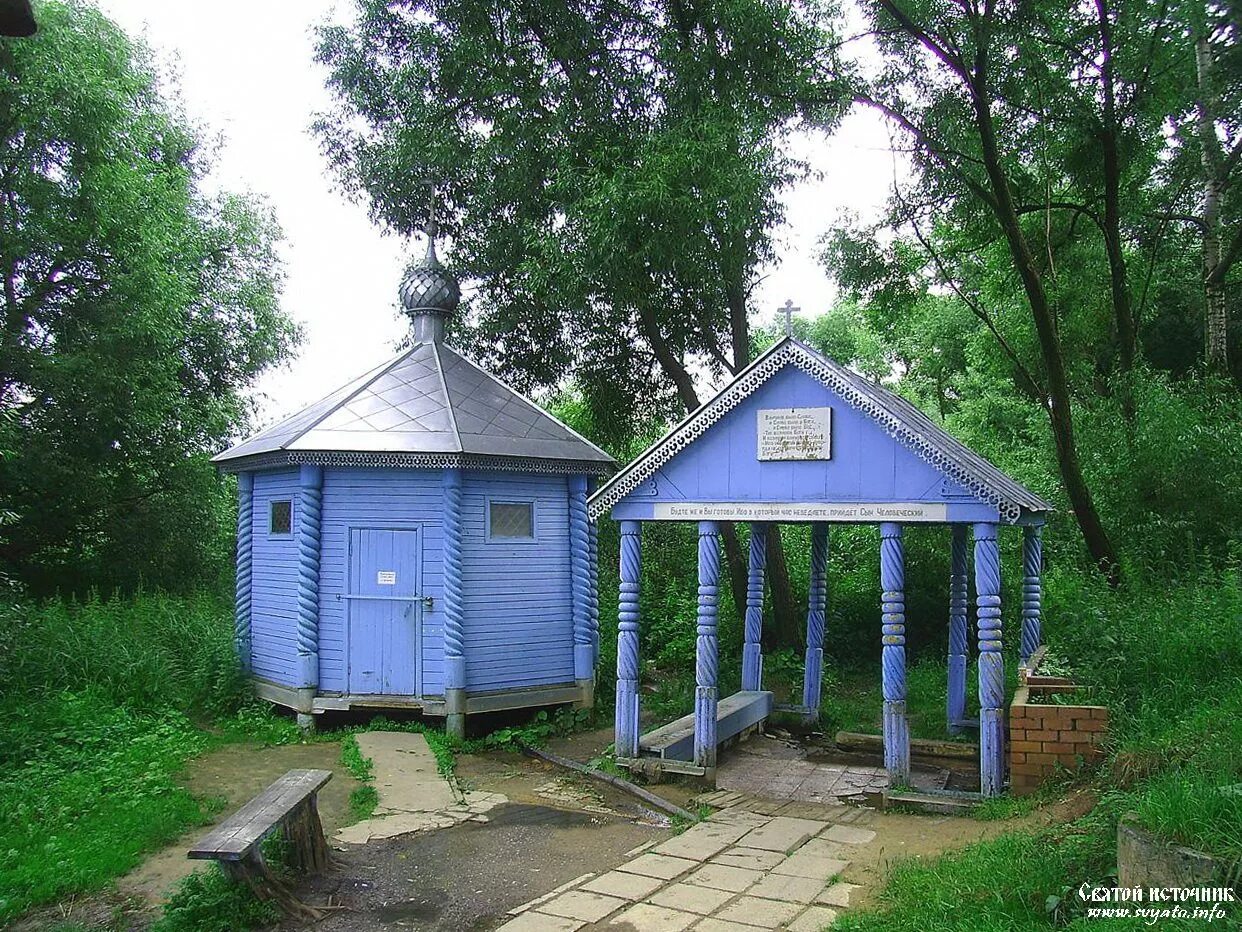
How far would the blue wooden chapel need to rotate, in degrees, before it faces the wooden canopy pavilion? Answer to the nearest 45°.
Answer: approximately 45° to its left

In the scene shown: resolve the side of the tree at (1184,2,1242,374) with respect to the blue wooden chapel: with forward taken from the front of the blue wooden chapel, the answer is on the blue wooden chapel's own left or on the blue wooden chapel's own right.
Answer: on the blue wooden chapel's own left

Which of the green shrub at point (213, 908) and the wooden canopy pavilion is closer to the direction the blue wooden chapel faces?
the green shrub

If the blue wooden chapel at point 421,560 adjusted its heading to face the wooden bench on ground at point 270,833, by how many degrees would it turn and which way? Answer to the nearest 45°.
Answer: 0° — it already faces it

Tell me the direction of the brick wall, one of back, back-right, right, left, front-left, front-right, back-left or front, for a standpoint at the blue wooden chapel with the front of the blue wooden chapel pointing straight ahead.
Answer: front-left

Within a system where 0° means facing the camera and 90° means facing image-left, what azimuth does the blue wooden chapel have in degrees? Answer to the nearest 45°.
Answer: approximately 0°

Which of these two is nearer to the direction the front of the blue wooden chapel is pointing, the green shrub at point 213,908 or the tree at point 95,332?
the green shrub

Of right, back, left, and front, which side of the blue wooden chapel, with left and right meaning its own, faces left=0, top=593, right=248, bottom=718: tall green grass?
right

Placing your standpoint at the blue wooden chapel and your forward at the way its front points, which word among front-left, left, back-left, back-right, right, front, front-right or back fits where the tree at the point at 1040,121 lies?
left

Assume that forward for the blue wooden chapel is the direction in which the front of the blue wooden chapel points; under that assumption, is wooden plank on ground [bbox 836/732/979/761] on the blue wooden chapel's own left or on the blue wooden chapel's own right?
on the blue wooden chapel's own left

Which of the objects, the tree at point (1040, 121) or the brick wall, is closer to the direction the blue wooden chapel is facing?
the brick wall

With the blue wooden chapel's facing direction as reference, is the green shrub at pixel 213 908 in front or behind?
in front

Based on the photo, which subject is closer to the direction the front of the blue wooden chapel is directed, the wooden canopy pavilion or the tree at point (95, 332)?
the wooden canopy pavilion

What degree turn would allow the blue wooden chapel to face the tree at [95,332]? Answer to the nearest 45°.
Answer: approximately 135° to its right

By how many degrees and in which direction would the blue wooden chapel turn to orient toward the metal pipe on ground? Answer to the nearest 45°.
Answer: approximately 45° to its left
